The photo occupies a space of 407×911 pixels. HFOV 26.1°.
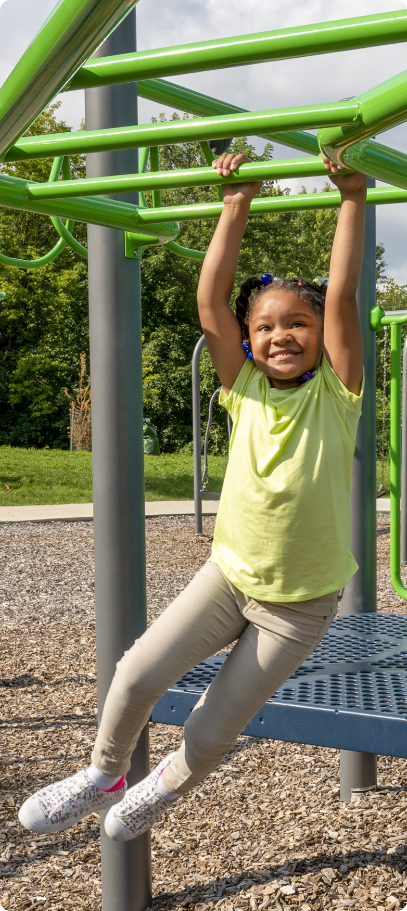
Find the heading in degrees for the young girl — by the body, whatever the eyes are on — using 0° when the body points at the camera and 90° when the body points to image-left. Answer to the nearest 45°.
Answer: approximately 45°
